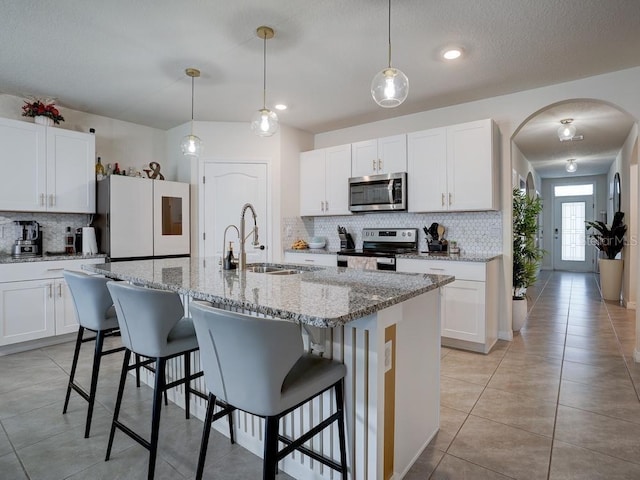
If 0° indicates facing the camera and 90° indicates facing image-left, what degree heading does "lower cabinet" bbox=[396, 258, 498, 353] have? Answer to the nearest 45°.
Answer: approximately 0°

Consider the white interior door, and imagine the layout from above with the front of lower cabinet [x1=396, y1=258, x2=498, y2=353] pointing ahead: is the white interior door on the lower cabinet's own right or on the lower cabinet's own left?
on the lower cabinet's own right

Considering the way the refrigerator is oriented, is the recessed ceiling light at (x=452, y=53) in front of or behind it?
in front

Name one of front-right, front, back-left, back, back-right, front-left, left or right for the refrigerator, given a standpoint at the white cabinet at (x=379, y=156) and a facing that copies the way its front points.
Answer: front-right

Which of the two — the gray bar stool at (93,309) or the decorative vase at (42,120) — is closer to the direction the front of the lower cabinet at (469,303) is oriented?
the gray bar stool

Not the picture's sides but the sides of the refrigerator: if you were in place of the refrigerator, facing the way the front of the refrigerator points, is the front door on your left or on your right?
on your left

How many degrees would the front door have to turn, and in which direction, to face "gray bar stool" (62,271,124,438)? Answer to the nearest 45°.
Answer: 0° — it already faces it

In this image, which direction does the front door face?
toward the camera

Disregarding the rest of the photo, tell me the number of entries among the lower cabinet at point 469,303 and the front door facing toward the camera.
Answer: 2

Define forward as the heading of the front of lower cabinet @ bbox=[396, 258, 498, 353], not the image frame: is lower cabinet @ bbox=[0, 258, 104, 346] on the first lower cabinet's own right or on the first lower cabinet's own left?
on the first lower cabinet's own right

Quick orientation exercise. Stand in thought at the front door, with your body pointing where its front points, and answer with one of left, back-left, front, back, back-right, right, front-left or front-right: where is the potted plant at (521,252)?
front

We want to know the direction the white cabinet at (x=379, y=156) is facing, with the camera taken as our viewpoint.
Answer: facing the viewer and to the left of the viewer

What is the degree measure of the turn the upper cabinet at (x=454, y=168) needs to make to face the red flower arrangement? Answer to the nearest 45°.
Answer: approximately 45° to its right
